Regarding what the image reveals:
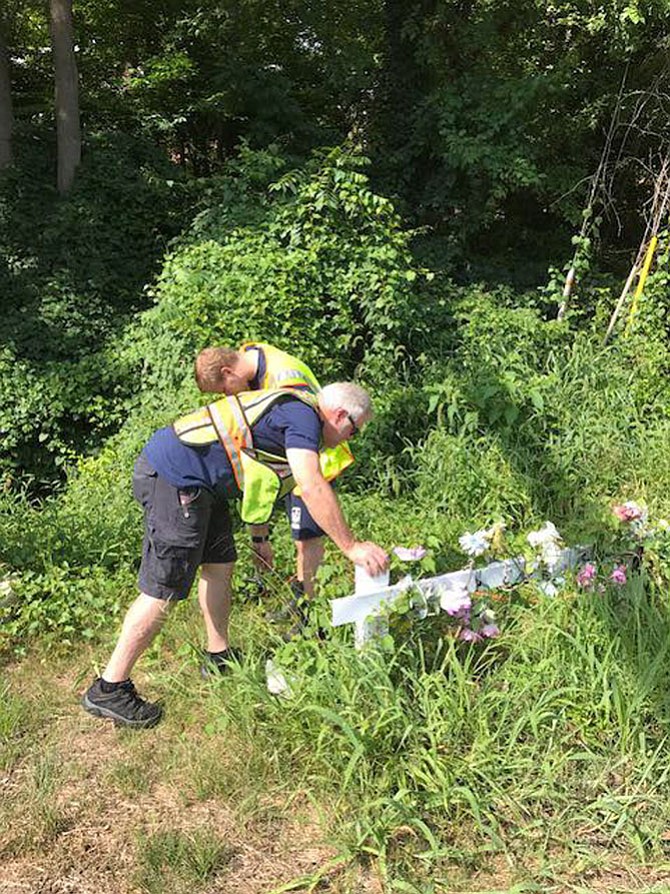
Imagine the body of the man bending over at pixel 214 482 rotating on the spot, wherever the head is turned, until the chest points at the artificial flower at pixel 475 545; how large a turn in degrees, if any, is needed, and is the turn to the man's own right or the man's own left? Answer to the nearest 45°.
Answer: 0° — they already face it

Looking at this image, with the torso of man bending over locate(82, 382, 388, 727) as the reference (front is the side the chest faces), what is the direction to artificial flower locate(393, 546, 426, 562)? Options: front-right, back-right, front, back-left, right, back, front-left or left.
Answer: front

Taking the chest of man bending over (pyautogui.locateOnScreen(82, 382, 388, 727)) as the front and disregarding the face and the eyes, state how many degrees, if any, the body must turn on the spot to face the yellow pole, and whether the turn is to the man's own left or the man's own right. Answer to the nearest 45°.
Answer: approximately 45° to the man's own left

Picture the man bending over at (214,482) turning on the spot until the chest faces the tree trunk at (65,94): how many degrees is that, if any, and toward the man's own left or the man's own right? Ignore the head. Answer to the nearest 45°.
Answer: approximately 90° to the man's own left

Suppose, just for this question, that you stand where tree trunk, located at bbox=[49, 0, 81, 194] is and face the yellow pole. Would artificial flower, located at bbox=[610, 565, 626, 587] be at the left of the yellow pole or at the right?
right

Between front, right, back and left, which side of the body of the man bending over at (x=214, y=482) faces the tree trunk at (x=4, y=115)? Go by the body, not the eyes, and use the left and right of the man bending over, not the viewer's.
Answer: left

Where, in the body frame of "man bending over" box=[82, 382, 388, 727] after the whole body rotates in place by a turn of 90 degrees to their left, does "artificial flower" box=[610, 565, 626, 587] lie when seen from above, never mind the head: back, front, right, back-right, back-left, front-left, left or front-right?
right

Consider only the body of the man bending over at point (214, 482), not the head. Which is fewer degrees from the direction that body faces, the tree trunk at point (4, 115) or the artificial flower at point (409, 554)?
the artificial flower

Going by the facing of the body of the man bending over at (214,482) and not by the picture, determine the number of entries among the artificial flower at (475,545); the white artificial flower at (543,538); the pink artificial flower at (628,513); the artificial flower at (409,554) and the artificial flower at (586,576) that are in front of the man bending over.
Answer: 5

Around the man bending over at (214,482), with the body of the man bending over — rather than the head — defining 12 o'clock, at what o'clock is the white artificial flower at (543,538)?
The white artificial flower is roughly at 12 o'clock from the man bending over.

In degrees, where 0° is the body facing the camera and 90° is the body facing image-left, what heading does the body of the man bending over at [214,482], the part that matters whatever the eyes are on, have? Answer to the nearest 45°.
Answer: approximately 270°

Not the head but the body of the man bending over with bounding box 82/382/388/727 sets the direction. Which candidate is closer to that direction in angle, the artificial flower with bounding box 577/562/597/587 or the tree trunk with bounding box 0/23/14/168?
the artificial flower

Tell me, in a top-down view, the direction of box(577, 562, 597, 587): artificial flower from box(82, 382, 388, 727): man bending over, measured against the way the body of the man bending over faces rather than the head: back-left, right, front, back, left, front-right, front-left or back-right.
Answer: front

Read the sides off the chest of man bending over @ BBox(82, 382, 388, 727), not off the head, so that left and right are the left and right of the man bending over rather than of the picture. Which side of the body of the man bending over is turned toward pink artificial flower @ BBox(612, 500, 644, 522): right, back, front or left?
front
